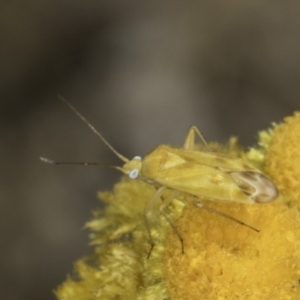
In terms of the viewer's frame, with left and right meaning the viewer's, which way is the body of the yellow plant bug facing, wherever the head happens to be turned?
facing to the left of the viewer
